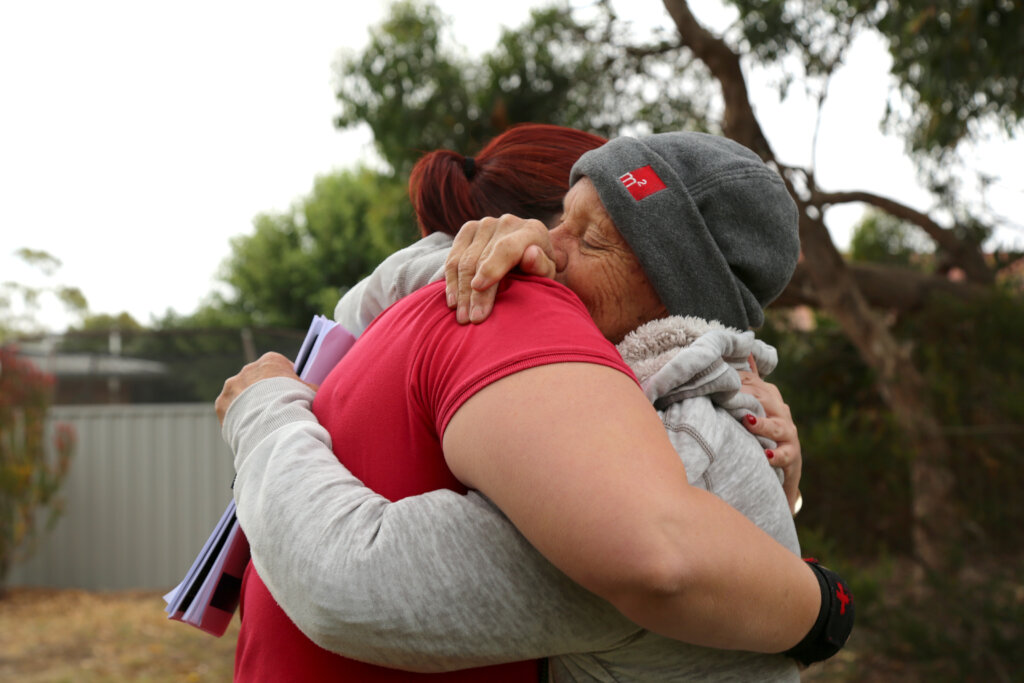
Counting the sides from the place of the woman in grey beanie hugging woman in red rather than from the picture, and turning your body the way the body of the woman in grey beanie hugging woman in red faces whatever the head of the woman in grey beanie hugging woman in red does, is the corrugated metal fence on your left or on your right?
on your right
